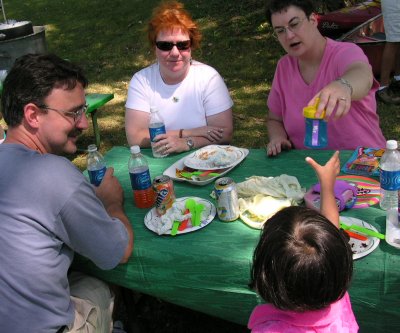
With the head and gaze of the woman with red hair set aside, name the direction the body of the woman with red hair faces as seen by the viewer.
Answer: toward the camera

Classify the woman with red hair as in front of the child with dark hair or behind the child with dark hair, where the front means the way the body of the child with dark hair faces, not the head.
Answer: in front

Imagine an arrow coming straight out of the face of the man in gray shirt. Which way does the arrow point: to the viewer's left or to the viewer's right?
to the viewer's right

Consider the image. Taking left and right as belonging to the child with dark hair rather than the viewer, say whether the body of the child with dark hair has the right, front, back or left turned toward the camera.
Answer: back

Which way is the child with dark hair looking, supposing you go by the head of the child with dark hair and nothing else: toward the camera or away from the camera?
away from the camera

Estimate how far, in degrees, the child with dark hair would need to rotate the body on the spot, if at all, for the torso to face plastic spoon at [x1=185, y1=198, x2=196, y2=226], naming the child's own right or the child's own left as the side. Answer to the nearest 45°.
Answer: approximately 45° to the child's own left

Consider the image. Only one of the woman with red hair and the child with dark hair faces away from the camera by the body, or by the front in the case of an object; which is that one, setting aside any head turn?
the child with dark hair

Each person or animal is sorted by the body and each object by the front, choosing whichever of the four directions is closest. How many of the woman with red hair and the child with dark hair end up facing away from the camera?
1

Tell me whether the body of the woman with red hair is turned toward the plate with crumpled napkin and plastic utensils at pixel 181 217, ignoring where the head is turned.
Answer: yes

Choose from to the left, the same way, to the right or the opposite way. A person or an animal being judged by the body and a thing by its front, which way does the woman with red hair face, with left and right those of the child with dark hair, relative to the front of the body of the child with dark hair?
the opposite way

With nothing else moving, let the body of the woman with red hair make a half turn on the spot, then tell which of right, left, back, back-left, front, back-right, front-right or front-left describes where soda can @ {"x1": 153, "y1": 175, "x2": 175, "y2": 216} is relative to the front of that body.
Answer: back

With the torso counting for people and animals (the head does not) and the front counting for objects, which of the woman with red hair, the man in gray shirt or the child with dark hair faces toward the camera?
the woman with red hair
